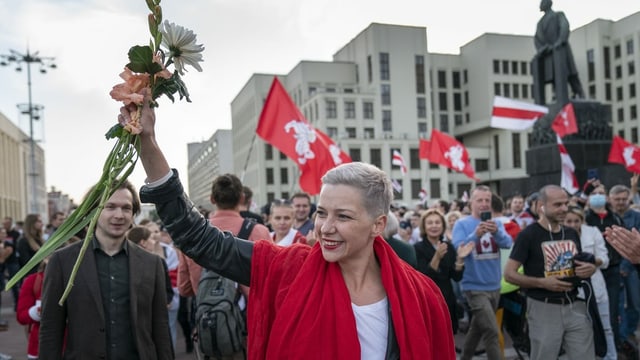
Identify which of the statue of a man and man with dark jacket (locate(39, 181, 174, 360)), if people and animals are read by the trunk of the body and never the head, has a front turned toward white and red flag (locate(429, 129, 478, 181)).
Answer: the statue of a man

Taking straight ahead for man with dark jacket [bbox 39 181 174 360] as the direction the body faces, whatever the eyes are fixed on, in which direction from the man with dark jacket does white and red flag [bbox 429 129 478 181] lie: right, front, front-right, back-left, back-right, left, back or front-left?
back-left

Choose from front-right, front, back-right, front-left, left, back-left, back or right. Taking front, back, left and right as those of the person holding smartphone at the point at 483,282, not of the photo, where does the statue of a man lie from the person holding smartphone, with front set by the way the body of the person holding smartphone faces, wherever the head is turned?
back

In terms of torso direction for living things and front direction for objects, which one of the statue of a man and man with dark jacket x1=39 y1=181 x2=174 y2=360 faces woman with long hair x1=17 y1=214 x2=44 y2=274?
the statue of a man

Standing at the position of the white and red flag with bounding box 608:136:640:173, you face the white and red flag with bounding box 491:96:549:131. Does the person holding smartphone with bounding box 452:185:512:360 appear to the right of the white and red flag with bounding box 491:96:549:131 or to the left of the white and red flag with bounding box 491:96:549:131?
left

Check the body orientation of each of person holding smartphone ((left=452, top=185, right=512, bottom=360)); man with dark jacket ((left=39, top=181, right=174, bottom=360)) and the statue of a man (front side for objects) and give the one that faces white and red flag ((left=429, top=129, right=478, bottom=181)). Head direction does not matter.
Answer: the statue of a man

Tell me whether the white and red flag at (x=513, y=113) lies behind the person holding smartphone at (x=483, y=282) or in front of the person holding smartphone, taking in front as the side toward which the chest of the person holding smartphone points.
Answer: behind

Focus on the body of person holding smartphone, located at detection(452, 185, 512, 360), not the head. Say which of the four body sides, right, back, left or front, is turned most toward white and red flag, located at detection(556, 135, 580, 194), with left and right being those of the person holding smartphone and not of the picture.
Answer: back

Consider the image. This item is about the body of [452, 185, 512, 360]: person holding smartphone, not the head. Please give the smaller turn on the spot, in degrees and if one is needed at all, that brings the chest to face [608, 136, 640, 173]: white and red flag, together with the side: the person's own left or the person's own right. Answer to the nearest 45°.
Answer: approximately 180°

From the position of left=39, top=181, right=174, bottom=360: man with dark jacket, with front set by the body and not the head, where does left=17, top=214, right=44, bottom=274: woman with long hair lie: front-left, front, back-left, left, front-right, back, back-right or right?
back

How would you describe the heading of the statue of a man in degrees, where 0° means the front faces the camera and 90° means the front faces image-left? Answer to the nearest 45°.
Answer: approximately 45°

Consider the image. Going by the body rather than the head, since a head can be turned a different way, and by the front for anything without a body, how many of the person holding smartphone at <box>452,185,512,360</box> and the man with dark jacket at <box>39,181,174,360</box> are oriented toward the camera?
2

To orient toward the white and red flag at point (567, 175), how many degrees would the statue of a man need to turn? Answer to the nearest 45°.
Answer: approximately 45° to its left

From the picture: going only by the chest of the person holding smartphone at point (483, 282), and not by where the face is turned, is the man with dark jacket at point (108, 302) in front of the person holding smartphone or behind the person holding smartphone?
in front

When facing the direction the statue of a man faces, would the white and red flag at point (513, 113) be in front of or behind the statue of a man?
in front

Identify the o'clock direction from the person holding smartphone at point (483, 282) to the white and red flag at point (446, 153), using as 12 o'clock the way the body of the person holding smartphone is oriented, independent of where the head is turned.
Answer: The white and red flag is roughly at 6 o'clock from the person holding smartphone.

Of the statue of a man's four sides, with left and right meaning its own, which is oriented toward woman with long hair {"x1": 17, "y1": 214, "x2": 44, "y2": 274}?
front
